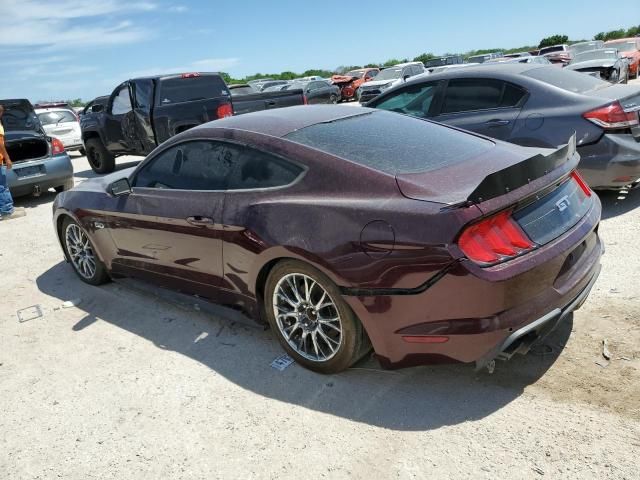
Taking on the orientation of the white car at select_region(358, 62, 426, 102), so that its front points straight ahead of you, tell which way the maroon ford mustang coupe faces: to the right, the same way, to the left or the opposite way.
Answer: to the right

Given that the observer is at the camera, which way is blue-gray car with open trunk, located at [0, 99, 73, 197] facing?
facing away from the viewer

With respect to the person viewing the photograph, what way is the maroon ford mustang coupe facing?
facing away from the viewer and to the left of the viewer

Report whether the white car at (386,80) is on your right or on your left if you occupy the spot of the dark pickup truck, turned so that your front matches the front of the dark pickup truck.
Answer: on your right

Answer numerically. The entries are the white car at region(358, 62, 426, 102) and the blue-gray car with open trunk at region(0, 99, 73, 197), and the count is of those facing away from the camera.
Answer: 1

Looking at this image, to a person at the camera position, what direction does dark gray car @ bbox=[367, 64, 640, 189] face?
facing away from the viewer and to the left of the viewer

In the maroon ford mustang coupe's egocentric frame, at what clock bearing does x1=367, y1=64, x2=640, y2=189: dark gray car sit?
The dark gray car is roughly at 3 o'clock from the maroon ford mustang coupe.

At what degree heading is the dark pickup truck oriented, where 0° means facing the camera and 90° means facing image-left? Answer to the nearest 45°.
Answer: approximately 135°

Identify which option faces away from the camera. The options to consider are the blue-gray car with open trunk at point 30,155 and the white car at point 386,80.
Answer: the blue-gray car with open trunk

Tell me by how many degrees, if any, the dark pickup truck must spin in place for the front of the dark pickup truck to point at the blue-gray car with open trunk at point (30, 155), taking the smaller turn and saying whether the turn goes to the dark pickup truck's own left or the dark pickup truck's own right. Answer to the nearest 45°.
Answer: approximately 45° to the dark pickup truck's own left

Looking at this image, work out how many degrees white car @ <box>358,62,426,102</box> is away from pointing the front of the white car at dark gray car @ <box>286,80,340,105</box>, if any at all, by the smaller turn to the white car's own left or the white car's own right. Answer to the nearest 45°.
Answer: approximately 90° to the white car's own right
